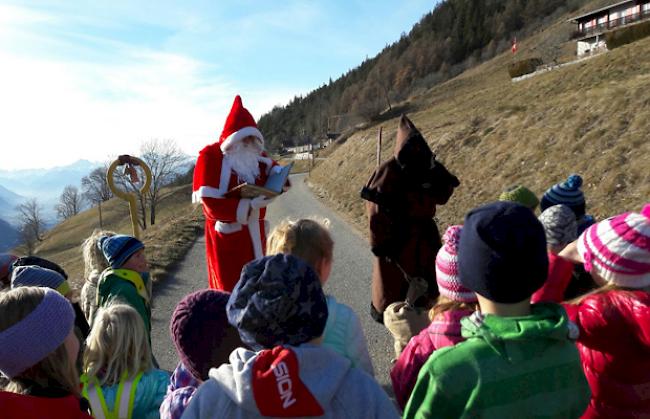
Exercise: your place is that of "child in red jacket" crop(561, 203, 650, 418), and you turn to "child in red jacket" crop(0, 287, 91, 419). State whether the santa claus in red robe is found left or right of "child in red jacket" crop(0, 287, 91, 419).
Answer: right

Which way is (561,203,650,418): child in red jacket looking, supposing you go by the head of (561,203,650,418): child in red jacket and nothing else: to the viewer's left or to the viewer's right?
to the viewer's left

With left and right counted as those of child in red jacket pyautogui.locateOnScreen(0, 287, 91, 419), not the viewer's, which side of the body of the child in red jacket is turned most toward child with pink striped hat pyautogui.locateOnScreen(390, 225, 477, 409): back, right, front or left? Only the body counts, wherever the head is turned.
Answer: right

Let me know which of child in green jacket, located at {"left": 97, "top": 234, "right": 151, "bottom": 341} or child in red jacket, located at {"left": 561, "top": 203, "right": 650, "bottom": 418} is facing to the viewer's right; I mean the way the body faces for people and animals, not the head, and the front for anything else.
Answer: the child in green jacket

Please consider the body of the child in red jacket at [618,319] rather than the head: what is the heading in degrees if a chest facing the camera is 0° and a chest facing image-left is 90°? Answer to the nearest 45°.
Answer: approximately 135°

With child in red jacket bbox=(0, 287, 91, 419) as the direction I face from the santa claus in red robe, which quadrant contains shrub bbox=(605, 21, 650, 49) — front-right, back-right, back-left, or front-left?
back-left

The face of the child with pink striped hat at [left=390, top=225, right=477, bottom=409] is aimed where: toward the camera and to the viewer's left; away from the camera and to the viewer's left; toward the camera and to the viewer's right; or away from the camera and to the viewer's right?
away from the camera and to the viewer's left

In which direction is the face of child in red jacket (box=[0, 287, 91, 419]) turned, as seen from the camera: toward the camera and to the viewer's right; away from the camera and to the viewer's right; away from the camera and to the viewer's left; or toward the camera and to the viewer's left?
away from the camera and to the viewer's right

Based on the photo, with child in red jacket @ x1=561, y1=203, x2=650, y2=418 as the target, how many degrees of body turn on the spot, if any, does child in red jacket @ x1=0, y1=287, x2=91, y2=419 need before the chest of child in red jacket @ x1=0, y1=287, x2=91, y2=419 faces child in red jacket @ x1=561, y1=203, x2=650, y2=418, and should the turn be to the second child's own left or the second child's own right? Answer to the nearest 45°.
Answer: approximately 90° to the second child's own right

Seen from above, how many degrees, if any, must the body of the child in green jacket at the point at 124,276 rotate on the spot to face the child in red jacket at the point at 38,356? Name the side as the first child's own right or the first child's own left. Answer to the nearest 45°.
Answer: approximately 90° to the first child's own right

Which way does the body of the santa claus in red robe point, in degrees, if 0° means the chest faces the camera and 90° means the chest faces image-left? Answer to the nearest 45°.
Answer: approximately 315°

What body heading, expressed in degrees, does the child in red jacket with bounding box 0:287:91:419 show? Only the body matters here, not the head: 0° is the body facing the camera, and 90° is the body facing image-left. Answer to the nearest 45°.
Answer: approximately 225°

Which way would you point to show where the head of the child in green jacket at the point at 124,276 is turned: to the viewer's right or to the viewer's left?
to the viewer's right
